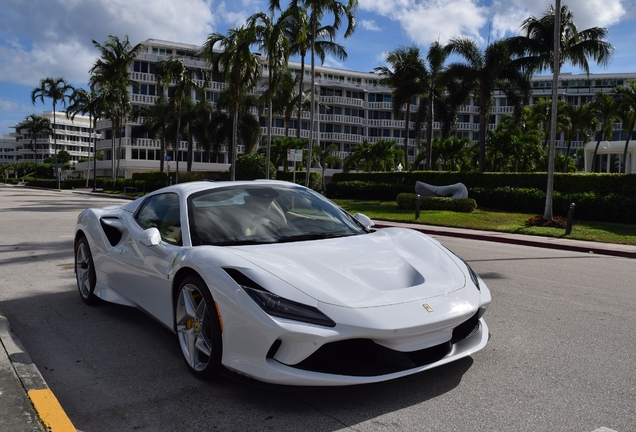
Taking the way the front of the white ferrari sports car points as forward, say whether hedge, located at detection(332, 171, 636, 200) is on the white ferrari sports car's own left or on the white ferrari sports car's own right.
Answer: on the white ferrari sports car's own left

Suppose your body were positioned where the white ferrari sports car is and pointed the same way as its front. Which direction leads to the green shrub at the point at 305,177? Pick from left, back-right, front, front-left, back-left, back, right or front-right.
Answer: back-left

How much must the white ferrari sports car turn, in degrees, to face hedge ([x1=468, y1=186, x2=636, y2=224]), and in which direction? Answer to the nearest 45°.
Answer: approximately 90° to its left

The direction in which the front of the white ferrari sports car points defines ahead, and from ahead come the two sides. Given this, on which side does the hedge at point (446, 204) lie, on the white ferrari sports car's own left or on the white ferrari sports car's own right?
on the white ferrari sports car's own left

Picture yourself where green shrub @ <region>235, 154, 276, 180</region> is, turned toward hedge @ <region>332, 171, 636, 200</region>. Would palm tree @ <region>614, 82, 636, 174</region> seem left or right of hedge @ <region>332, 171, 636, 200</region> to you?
left

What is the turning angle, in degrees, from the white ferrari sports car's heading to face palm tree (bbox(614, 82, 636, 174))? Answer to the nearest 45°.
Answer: approximately 90° to its left

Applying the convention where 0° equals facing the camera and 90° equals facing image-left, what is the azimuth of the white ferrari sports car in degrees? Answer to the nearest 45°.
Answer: approximately 315°

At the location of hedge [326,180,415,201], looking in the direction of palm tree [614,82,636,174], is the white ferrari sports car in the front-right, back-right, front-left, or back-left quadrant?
back-right

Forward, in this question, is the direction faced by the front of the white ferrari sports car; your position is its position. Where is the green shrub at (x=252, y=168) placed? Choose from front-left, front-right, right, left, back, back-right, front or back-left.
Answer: back-left

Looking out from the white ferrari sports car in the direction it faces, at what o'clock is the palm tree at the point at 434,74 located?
The palm tree is roughly at 8 o'clock from the white ferrari sports car.

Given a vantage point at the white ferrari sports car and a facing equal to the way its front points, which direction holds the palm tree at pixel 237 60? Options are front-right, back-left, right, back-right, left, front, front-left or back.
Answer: back-left

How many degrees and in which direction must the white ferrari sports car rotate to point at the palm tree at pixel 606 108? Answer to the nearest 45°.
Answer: approximately 90° to its left

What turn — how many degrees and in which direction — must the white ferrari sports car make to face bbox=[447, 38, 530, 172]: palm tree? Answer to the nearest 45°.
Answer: approximately 135° to its left
